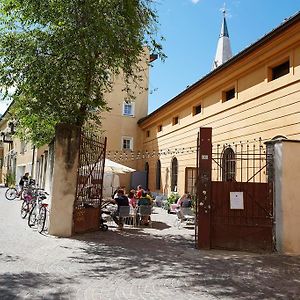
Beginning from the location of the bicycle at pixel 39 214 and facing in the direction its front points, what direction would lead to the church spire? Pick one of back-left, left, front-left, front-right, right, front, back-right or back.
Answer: front-right
